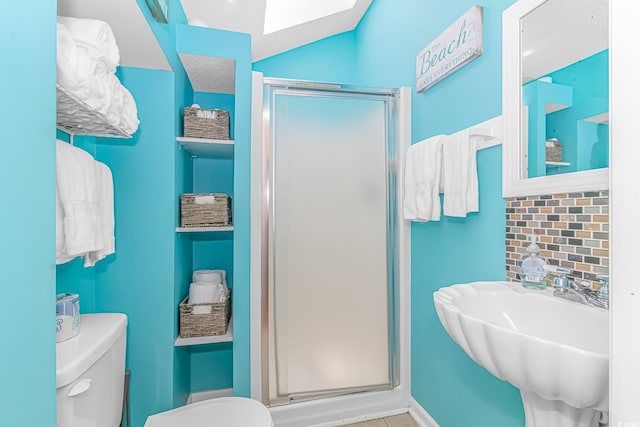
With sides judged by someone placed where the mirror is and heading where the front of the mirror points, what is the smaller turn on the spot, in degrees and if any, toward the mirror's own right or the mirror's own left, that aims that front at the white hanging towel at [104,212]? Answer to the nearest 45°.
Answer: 0° — it already faces it

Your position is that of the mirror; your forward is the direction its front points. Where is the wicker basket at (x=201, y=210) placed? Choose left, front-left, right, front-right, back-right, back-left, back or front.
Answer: front-right

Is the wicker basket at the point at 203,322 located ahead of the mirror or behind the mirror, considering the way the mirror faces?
ahead

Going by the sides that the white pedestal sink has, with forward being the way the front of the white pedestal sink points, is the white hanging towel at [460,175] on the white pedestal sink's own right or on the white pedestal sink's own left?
on the white pedestal sink's own right

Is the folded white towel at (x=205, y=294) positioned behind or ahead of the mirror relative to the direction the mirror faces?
ahead

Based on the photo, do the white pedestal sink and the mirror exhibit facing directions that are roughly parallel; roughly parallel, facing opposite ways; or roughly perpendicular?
roughly parallel

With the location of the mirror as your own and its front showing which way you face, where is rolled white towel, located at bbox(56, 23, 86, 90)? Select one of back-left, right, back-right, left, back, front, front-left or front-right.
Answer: front

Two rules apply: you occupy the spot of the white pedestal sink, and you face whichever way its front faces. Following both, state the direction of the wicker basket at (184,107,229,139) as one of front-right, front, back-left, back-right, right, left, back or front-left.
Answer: front-right

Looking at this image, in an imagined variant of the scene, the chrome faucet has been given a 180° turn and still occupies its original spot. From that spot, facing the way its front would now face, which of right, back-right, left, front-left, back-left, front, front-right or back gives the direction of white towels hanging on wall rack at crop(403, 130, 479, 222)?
left

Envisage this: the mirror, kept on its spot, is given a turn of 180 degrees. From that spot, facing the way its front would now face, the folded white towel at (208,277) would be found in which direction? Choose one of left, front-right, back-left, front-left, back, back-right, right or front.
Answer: back-left

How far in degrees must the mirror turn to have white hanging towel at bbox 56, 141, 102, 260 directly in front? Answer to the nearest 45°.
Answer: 0° — it already faces it

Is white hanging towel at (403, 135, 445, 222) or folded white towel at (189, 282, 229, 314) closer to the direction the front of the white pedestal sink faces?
the folded white towel

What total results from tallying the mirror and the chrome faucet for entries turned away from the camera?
0

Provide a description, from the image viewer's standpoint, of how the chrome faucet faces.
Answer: facing the viewer and to the left of the viewer

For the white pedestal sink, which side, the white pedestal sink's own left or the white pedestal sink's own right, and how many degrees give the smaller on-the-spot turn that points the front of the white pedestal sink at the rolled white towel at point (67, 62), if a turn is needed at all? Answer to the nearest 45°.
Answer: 0° — it already faces it

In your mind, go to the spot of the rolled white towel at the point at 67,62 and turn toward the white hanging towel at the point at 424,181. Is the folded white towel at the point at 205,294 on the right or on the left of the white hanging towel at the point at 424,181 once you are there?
left

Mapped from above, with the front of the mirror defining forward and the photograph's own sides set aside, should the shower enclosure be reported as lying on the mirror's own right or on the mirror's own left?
on the mirror's own right
